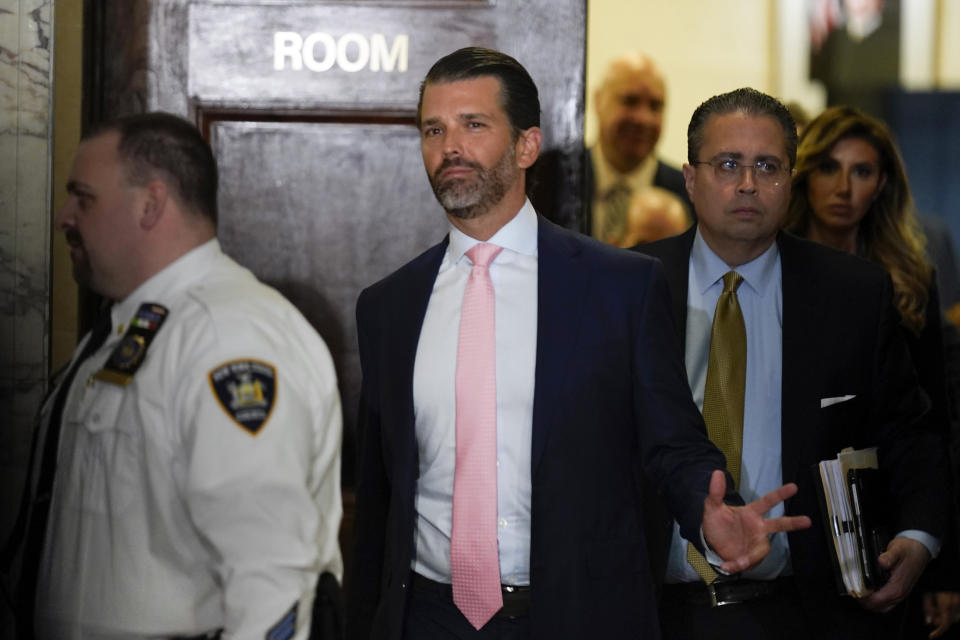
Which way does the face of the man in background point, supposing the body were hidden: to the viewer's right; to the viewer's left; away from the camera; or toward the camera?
toward the camera

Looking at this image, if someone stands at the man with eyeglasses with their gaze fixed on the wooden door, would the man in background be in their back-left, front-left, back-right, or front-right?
front-right

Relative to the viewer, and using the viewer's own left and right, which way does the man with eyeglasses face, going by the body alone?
facing the viewer

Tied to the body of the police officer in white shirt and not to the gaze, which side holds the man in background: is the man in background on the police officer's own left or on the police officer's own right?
on the police officer's own right

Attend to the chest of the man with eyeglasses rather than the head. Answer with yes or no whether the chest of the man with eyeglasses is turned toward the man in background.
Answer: no

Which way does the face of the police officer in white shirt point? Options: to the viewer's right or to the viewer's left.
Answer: to the viewer's left

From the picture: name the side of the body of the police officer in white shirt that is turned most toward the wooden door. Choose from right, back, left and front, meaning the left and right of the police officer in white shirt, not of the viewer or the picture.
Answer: right

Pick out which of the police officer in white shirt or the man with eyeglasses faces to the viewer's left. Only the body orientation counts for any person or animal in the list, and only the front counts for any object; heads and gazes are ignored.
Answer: the police officer in white shirt

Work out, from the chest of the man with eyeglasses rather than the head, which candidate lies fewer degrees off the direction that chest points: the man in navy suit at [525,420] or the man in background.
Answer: the man in navy suit

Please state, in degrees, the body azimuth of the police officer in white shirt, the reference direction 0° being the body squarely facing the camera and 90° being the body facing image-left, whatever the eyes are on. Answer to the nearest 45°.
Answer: approximately 90°

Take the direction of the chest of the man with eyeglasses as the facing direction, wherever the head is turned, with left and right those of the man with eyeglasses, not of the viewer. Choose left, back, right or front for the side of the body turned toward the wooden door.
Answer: right

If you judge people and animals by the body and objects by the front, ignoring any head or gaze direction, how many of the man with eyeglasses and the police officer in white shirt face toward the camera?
1

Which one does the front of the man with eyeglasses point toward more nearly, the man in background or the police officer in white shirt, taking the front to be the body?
the police officer in white shirt
